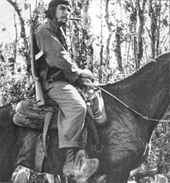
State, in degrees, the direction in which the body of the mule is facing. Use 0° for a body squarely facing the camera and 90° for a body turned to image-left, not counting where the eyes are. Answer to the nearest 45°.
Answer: approximately 270°

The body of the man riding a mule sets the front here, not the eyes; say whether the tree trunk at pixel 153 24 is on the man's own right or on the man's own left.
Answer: on the man's own left

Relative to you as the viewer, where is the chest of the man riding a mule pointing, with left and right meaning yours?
facing to the right of the viewer

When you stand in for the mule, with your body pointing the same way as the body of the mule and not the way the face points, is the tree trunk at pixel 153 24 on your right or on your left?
on your left

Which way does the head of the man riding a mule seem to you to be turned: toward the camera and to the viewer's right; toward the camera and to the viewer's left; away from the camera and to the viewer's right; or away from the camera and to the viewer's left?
toward the camera and to the viewer's right
